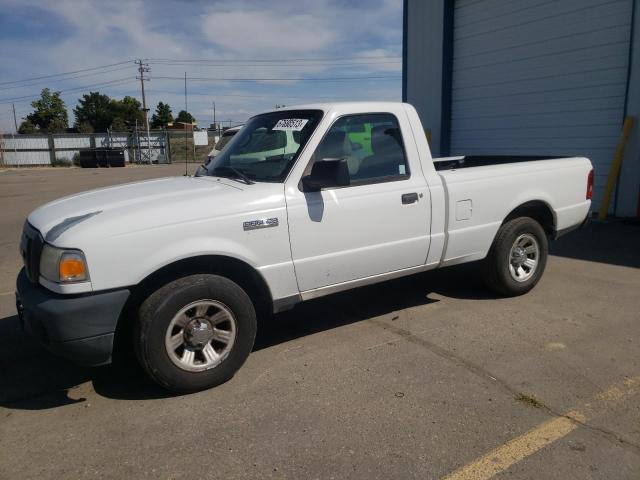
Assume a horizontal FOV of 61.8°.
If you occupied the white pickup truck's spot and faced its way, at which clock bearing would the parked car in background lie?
The parked car in background is roughly at 4 o'clock from the white pickup truck.

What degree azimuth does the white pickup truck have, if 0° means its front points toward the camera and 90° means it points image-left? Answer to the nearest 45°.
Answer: approximately 45°

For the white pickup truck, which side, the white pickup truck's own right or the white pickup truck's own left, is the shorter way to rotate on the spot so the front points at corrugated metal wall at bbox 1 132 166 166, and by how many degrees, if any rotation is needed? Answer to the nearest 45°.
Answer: approximately 90° to the white pickup truck's own right

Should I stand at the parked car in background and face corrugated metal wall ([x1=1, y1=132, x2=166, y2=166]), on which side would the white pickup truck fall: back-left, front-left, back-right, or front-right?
back-left

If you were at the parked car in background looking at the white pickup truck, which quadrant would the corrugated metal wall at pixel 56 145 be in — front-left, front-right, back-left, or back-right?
back-right
